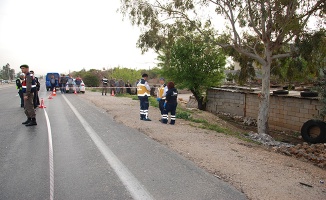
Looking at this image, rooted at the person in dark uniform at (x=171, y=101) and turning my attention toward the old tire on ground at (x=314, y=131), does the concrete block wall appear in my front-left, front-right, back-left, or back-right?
front-left

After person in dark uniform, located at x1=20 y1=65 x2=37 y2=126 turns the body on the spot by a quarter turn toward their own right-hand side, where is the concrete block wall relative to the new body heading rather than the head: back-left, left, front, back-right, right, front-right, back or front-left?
right

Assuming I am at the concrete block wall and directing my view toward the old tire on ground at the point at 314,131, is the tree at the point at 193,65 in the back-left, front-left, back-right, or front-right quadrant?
back-right

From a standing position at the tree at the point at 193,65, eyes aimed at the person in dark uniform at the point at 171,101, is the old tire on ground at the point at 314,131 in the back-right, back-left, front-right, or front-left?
front-left

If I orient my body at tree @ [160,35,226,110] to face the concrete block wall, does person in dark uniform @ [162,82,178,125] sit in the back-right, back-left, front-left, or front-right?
front-right

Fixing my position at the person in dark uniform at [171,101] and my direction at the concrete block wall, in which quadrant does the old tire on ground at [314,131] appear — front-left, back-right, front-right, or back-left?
front-right

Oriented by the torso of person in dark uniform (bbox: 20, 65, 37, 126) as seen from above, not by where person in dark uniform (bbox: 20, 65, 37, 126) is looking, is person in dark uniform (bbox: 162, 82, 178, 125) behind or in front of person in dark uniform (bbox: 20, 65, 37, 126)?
behind

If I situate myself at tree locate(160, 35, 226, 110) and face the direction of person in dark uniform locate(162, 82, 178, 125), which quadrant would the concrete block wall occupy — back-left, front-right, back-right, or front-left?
front-left

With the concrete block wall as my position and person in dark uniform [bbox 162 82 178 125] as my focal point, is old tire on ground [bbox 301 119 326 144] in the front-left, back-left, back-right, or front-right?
front-left

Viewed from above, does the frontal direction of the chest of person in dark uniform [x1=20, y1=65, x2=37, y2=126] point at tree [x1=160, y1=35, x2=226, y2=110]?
no
